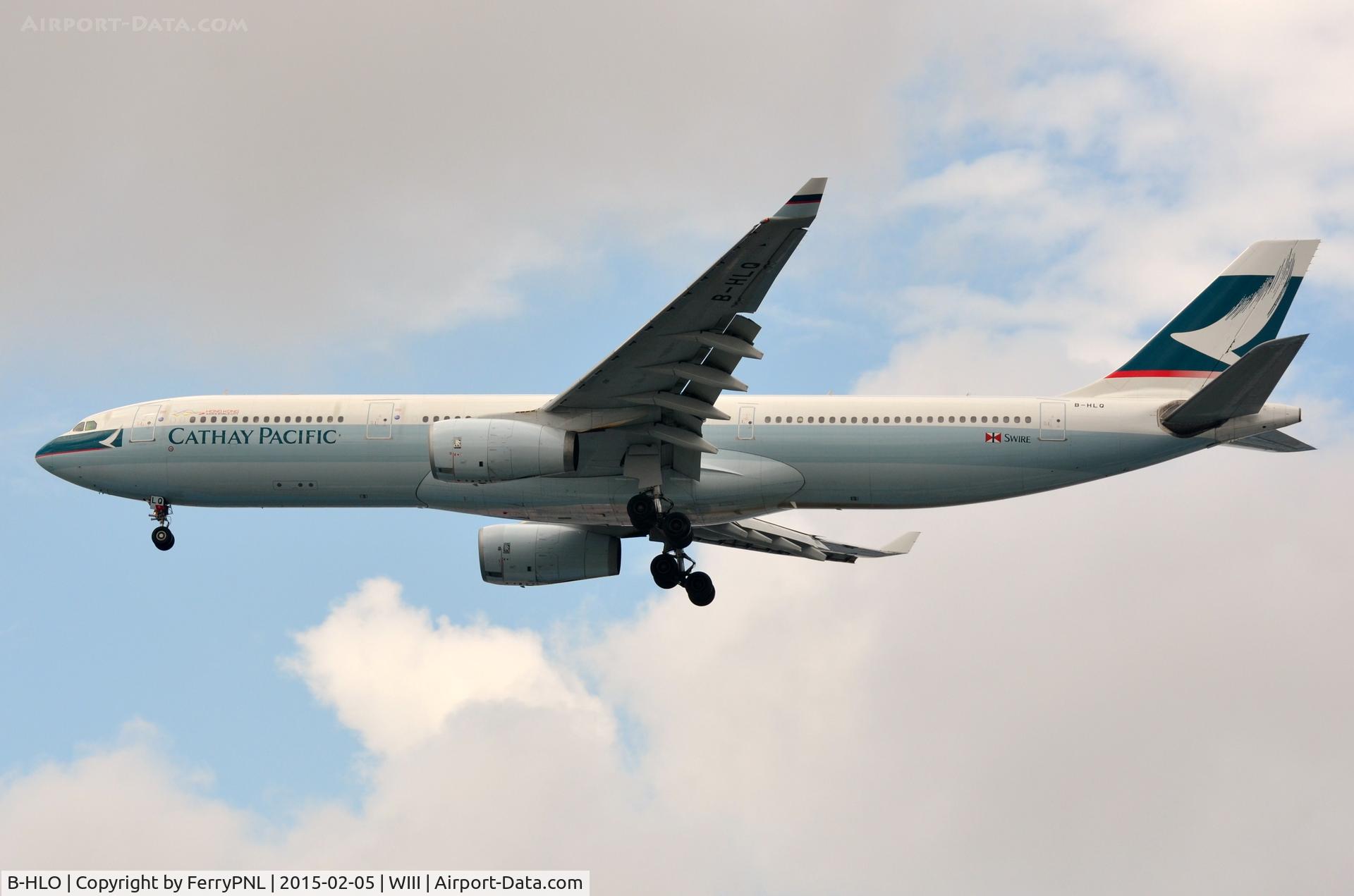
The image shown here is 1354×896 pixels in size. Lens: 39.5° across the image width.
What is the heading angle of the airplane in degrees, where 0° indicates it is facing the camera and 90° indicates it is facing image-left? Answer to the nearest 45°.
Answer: approximately 90°
